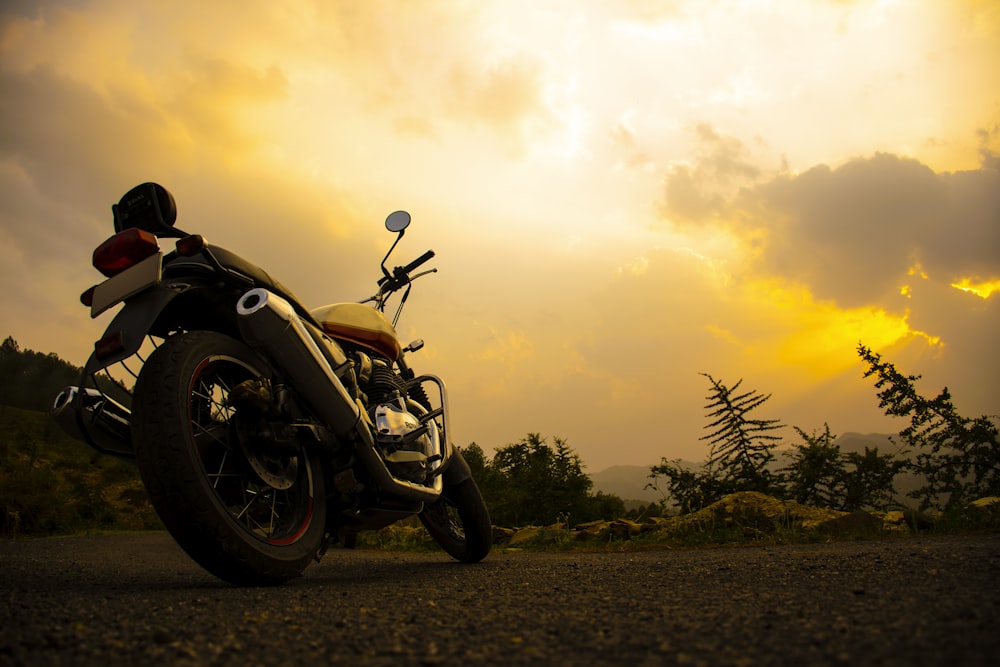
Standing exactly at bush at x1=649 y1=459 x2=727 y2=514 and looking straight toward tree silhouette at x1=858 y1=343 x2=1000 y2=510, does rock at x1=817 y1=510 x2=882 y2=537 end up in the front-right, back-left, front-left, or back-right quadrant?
front-right

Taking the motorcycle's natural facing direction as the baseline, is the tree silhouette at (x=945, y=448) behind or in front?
in front

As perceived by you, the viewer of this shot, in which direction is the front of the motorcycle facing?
facing away from the viewer and to the right of the viewer

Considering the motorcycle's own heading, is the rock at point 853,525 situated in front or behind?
in front
